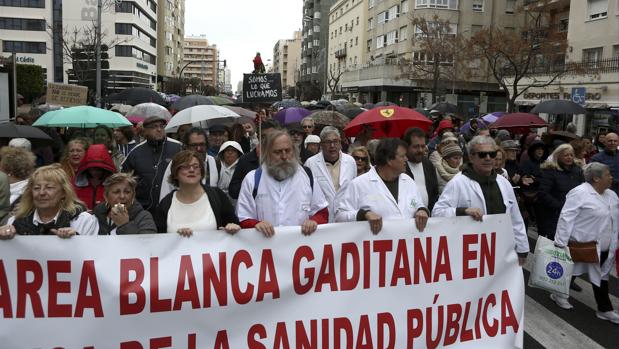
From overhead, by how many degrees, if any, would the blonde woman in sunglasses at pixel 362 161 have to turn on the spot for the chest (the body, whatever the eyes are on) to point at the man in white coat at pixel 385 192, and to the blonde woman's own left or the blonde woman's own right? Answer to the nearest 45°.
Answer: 0° — they already face them

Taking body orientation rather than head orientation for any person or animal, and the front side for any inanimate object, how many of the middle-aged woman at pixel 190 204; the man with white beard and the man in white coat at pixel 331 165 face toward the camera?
3

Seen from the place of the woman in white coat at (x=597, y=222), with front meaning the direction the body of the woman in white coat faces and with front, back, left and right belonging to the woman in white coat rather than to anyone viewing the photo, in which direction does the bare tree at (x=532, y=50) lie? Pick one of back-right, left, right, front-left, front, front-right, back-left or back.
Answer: back-left

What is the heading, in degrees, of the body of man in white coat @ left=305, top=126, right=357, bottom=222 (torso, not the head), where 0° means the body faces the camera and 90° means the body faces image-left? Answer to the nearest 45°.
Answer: approximately 0°

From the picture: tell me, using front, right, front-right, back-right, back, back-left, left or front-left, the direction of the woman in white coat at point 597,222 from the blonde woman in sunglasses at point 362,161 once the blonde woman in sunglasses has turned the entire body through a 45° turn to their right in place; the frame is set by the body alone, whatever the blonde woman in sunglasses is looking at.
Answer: back-left

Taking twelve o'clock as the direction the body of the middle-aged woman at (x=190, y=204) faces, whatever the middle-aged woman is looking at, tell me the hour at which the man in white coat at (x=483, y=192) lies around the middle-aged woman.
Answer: The man in white coat is roughly at 9 o'clock from the middle-aged woman.

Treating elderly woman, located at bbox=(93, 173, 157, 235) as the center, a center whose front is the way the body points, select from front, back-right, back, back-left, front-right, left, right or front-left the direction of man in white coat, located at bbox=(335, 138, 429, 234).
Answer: left

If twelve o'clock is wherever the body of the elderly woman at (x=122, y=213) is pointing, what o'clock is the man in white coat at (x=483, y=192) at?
The man in white coat is roughly at 9 o'clock from the elderly woman.

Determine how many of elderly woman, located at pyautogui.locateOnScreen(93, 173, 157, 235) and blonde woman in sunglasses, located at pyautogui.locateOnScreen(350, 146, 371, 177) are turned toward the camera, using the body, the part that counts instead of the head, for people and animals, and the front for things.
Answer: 2

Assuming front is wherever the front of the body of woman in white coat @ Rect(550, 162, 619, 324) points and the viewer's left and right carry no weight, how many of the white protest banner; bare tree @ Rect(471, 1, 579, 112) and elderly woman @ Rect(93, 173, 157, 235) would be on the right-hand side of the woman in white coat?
2
